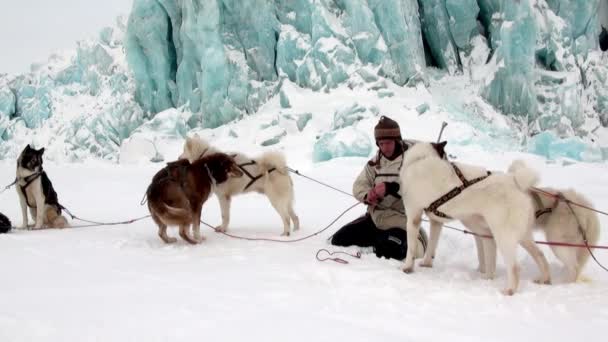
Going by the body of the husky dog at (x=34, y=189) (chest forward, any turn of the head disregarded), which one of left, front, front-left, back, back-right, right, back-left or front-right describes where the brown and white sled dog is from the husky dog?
left

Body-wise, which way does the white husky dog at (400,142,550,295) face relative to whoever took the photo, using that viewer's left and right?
facing away from the viewer and to the left of the viewer

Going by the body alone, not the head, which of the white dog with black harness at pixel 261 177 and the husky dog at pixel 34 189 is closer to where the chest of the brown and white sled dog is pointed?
the white dog with black harness

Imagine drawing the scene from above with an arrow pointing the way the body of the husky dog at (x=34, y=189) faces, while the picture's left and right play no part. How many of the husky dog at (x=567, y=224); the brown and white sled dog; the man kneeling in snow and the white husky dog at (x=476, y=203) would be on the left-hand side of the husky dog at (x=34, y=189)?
4

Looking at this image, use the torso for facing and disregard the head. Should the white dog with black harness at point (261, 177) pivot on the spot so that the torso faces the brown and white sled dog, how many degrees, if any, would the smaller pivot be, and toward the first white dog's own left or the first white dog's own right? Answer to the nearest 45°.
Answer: approximately 45° to the first white dog's own left

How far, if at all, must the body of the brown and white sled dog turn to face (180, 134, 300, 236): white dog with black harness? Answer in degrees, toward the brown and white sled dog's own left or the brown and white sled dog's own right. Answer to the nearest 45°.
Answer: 0° — it already faces it

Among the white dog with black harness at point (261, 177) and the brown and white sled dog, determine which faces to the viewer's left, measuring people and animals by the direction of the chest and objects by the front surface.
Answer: the white dog with black harness

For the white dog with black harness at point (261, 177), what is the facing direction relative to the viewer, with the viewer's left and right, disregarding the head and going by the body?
facing to the left of the viewer

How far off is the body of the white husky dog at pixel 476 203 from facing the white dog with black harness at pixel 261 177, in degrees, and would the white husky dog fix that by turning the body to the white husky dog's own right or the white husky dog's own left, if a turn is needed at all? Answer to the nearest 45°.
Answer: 0° — it already faces it

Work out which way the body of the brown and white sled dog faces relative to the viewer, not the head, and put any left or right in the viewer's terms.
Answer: facing away from the viewer and to the right of the viewer

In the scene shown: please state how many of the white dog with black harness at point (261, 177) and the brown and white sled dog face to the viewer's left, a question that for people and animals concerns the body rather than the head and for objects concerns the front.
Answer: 1
